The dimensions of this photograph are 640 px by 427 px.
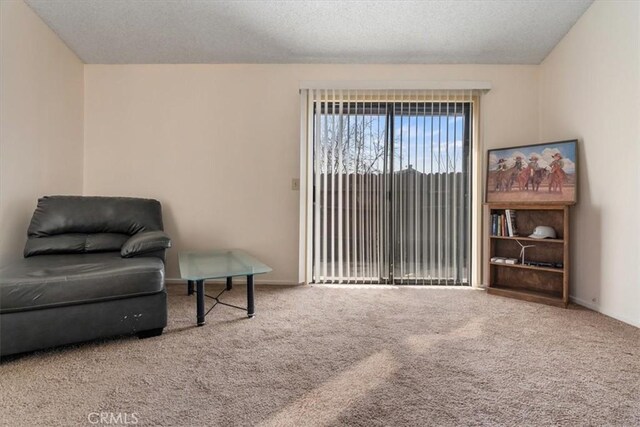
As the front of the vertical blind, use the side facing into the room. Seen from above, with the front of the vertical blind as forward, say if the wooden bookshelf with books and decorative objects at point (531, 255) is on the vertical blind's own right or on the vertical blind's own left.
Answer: on the vertical blind's own left

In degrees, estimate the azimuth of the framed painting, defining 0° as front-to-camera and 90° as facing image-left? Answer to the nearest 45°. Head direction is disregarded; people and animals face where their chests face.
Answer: approximately 45°

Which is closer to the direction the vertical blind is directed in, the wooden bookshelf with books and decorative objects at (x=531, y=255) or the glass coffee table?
the glass coffee table

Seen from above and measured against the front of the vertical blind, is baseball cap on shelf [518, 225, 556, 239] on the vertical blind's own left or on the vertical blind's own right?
on the vertical blind's own left

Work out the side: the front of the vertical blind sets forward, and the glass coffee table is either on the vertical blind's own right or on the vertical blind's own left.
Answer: on the vertical blind's own right

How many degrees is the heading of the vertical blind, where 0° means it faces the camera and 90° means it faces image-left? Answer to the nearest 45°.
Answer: approximately 0°

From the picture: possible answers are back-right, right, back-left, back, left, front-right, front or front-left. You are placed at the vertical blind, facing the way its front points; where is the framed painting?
left
